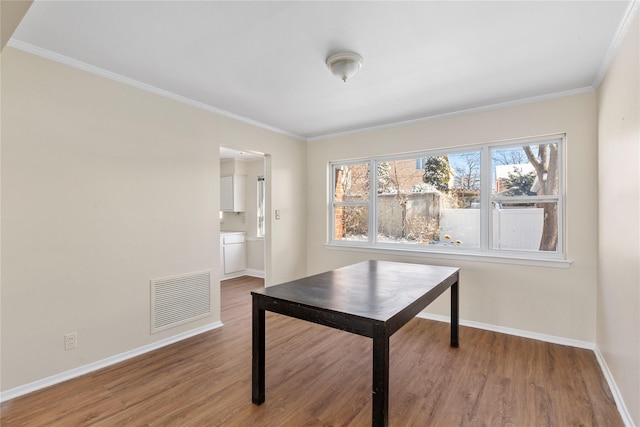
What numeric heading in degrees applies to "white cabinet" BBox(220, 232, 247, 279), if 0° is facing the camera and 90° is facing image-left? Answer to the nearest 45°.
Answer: approximately 315°
